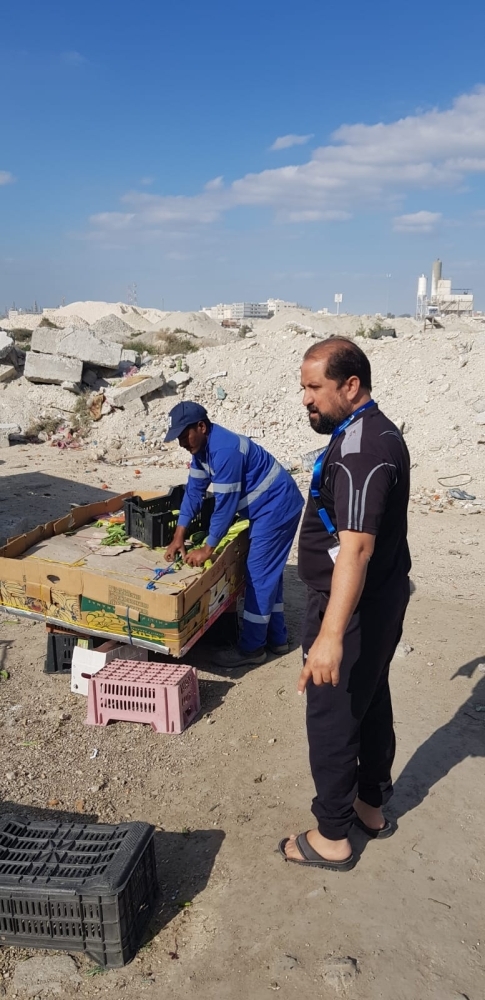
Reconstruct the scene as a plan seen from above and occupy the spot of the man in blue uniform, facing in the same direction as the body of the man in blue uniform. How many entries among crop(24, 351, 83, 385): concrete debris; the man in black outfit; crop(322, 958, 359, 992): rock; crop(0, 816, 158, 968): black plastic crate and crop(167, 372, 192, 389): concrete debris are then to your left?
3

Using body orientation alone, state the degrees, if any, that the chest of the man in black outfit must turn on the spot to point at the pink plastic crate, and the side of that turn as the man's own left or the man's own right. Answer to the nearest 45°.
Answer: approximately 45° to the man's own right

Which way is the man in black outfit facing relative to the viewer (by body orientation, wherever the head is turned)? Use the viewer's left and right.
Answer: facing to the left of the viewer

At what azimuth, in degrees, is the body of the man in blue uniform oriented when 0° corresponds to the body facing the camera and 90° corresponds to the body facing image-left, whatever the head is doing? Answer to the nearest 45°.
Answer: approximately 90°

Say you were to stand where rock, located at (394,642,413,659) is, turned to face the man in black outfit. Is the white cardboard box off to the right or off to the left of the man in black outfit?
right

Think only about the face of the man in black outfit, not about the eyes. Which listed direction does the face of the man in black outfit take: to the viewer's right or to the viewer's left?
to the viewer's left

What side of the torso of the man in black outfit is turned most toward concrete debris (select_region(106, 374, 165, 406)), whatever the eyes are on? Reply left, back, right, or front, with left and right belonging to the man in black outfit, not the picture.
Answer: right

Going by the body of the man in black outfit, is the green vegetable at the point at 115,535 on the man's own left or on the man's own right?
on the man's own right

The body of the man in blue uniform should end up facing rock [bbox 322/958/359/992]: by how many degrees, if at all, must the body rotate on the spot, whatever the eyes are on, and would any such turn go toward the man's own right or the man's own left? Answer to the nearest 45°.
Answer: approximately 90° to the man's own left
